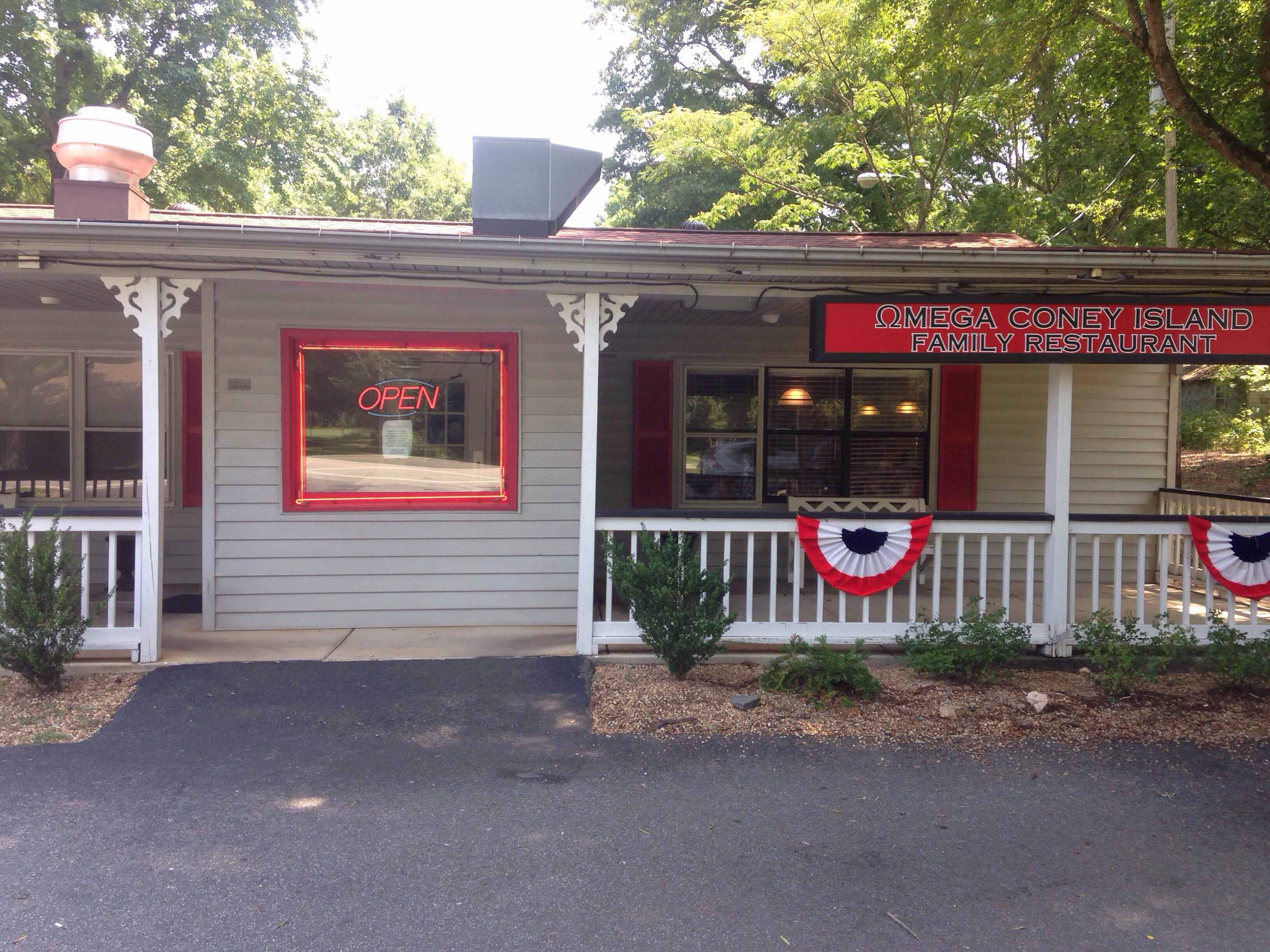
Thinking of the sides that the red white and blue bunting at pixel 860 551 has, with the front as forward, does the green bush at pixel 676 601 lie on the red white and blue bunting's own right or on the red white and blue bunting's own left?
on the red white and blue bunting's own right

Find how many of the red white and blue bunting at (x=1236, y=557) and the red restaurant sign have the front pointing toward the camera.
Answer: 2

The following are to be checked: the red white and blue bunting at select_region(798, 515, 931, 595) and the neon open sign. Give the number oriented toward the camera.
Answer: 2

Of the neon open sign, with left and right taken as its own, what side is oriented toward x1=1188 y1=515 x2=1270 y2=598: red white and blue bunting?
left

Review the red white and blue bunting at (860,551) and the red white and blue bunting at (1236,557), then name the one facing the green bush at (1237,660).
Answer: the red white and blue bunting at (1236,557)

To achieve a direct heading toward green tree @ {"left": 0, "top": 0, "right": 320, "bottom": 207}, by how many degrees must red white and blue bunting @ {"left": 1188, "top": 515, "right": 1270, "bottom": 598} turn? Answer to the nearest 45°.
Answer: approximately 90° to its right

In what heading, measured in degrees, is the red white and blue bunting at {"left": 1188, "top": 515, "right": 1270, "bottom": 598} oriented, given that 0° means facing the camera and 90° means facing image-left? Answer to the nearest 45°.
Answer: approximately 0°

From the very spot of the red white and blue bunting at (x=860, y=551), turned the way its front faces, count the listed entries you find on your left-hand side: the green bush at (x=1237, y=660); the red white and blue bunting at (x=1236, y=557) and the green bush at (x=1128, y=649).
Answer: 3

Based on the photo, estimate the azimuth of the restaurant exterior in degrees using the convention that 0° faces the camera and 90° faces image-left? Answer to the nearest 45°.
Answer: approximately 0°

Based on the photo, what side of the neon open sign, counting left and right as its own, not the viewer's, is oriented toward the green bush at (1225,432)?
left

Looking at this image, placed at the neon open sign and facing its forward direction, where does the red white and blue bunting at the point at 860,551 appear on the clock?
The red white and blue bunting is roughly at 10 o'clock from the neon open sign.
